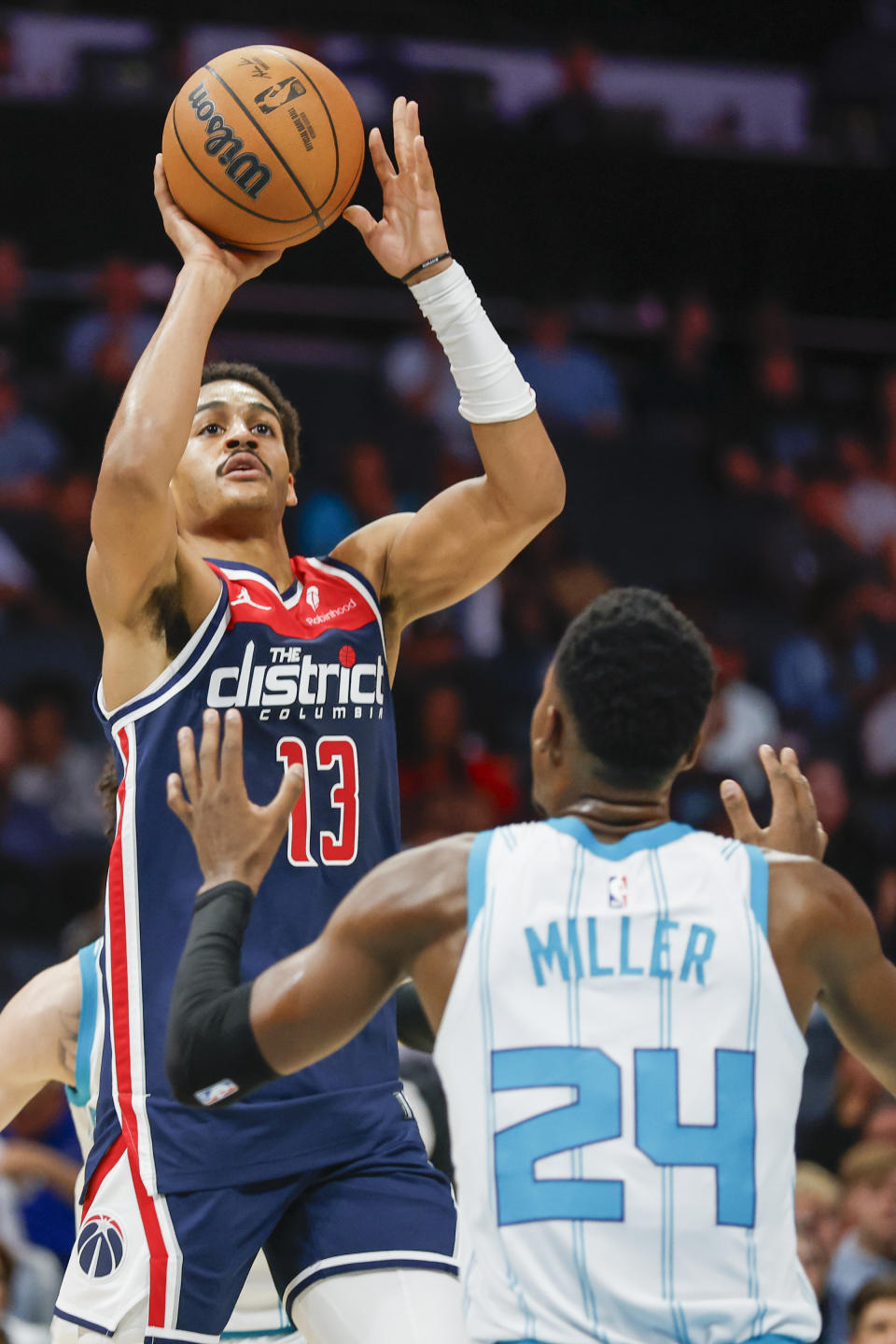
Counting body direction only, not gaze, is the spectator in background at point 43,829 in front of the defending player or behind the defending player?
in front

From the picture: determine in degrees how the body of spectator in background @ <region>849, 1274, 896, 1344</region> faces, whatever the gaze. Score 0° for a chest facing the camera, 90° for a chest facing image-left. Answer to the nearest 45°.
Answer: approximately 0°

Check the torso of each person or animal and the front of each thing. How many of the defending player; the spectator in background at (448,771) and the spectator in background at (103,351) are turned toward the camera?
2

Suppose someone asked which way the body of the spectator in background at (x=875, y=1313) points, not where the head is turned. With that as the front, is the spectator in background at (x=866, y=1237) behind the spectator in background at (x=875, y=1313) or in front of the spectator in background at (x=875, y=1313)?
behind

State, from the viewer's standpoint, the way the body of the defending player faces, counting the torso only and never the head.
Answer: away from the camera

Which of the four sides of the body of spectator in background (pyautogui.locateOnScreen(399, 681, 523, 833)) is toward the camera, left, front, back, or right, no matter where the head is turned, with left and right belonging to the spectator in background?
front

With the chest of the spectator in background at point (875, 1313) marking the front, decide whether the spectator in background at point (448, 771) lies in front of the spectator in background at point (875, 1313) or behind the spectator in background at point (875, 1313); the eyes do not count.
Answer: behind

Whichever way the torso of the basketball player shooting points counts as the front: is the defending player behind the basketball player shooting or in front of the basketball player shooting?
in front

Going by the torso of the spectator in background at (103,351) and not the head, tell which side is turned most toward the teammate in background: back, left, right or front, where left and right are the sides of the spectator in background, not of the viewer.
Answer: front

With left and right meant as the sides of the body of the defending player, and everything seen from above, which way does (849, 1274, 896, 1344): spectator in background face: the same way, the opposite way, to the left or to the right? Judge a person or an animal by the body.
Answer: the opposite way

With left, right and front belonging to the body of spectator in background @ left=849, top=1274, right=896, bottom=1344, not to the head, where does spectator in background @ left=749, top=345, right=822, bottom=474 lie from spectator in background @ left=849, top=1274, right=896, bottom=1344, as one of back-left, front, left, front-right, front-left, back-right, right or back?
back

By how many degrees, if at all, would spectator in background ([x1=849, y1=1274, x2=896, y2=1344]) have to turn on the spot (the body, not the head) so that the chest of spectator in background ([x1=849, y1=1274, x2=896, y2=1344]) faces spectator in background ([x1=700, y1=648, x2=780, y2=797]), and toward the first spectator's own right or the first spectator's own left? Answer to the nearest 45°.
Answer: approximately 180°

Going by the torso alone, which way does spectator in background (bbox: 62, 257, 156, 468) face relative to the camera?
toward the camera

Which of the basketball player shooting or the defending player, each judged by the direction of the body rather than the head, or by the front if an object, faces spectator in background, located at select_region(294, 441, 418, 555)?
the defending player

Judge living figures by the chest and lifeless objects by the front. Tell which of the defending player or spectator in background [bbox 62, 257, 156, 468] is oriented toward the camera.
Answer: the spectator in background
